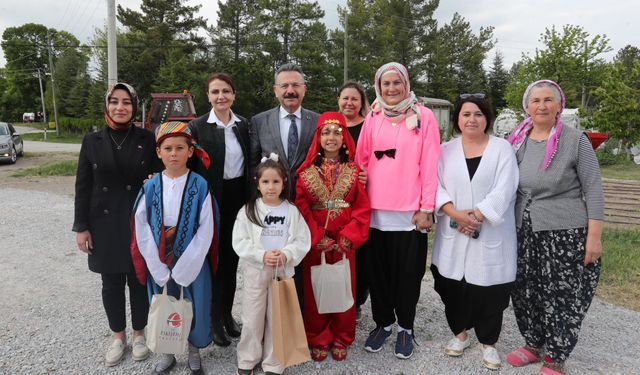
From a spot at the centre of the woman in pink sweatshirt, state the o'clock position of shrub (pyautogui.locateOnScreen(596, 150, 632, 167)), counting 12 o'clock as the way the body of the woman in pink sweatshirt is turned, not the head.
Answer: The shrub is roughly at 7 o'clock from the woman in pink sweatshirt.

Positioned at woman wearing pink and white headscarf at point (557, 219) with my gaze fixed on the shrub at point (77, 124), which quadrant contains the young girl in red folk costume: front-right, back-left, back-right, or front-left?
front-left

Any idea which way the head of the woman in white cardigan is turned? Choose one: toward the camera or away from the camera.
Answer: toward the camera

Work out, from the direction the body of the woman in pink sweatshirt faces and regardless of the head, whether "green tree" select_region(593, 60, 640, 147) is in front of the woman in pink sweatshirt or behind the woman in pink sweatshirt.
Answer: behind

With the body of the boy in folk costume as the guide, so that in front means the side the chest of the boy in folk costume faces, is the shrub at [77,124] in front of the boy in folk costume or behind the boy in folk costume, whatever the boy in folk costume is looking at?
behind

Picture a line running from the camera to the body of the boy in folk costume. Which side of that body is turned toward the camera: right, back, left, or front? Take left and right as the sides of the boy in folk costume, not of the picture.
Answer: front

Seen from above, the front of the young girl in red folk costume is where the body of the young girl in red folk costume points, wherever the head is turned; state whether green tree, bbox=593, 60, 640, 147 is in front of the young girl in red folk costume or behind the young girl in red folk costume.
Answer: behind

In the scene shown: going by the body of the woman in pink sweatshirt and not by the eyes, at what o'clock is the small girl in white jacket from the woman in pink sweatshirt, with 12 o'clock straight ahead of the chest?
The small girl in white jacket is roughly at 2 o'clock from the woman in pink sweatshirt.

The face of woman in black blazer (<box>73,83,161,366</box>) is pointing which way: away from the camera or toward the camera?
toward the camera

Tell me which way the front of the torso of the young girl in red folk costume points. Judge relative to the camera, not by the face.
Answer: toward the camera

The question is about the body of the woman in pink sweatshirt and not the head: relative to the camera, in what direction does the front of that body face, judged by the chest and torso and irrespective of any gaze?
toward the camera

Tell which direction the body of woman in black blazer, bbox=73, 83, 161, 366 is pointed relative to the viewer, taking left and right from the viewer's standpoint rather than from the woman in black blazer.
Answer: facing the viewer

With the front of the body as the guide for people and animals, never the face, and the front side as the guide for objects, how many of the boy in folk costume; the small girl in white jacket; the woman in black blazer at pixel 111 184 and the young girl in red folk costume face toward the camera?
4

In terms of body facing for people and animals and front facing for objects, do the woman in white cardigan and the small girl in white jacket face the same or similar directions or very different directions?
same or similar directions

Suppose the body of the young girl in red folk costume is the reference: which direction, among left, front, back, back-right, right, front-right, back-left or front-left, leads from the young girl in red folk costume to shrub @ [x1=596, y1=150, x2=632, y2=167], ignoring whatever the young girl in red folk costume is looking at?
back-left

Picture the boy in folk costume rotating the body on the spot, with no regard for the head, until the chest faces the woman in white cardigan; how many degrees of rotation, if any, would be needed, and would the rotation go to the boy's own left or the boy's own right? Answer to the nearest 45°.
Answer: approximately 90° to the boy's own left

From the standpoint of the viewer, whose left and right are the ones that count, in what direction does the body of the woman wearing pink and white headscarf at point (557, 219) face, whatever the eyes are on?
facing the viewer and to the left of the viewer
